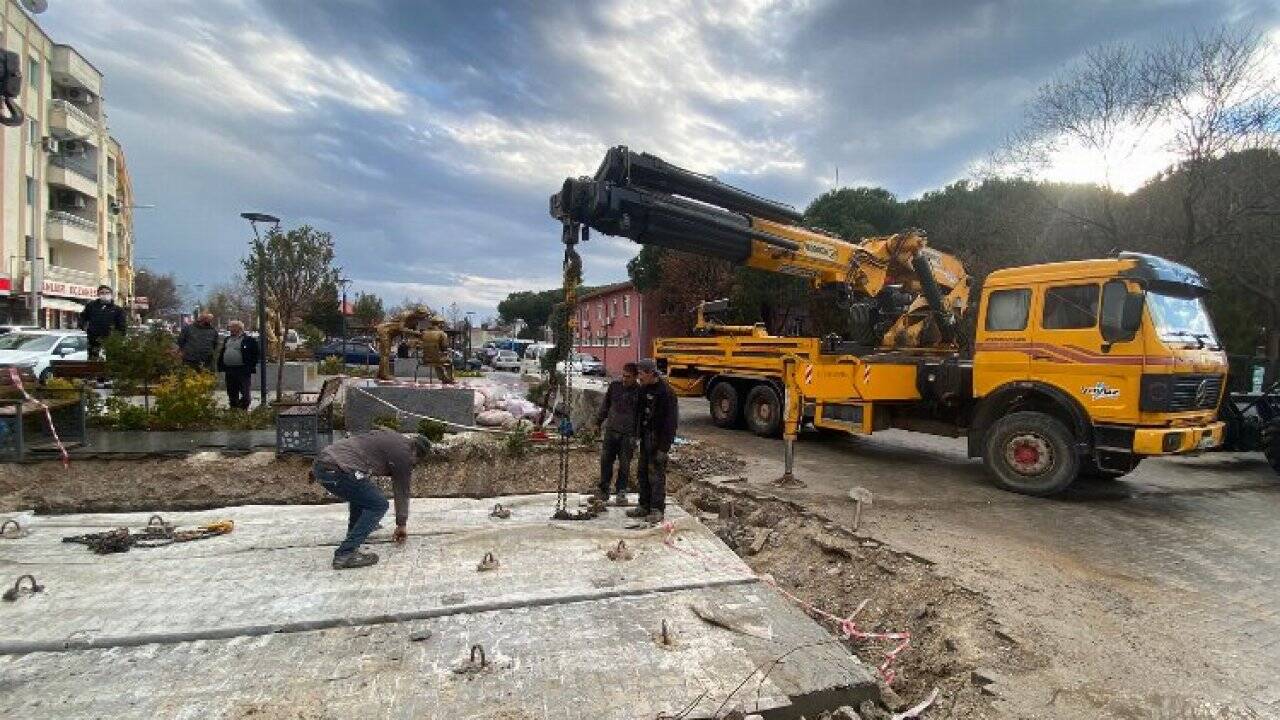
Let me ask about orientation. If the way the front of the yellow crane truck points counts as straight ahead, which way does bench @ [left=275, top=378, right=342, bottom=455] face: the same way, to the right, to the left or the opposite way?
to the right

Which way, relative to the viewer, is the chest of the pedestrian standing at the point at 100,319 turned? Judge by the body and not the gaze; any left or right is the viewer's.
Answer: facing the viewer

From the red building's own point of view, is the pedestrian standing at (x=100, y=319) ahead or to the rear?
ahead

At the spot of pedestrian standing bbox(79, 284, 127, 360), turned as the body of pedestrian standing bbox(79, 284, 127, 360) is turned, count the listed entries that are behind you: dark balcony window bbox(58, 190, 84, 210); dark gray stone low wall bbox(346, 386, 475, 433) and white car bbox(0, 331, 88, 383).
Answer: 2

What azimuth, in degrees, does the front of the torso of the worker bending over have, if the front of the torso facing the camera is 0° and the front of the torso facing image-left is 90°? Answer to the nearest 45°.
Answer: approximately 270°

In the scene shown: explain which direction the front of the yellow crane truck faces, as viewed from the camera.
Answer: facing the viewer and to the right of the viewer

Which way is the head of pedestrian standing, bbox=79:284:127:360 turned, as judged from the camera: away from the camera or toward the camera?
toward the camera

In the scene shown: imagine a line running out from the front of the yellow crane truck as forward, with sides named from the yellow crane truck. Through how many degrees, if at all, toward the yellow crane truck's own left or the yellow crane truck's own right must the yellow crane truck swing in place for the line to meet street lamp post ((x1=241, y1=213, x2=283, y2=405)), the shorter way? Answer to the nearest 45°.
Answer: approximately 135° to the yellow crane truck's own right

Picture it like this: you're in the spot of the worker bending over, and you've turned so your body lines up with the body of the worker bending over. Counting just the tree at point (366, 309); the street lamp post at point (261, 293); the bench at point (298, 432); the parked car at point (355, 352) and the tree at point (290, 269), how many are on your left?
5

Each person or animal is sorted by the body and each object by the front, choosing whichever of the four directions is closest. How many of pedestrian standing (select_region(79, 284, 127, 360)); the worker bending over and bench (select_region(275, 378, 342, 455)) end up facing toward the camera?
1

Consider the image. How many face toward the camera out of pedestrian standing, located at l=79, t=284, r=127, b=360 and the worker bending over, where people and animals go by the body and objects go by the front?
1

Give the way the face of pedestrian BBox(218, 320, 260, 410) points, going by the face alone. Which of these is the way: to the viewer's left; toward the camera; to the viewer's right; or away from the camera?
toward the camera

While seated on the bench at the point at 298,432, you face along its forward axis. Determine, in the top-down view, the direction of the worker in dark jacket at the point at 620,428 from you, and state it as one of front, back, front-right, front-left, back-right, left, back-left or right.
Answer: back-left
